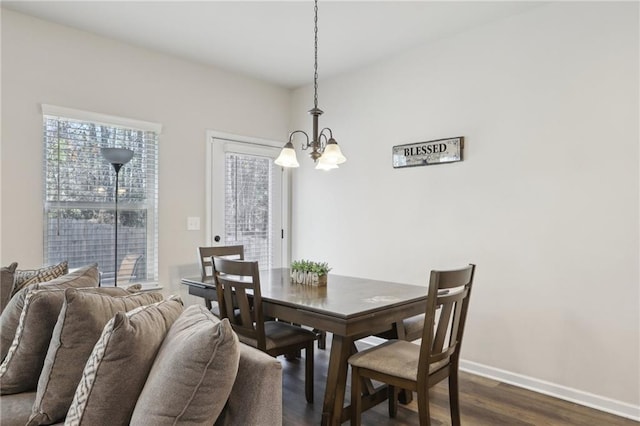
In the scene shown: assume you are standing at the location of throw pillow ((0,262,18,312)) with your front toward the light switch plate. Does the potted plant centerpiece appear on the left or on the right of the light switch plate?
right

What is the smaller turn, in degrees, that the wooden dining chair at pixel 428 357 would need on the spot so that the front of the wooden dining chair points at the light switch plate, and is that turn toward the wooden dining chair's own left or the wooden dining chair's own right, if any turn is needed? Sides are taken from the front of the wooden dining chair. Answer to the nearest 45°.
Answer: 0° — it already faces it

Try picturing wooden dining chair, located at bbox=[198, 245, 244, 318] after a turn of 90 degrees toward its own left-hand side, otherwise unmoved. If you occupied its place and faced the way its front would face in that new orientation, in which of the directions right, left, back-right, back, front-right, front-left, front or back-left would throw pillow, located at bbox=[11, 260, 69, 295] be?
back

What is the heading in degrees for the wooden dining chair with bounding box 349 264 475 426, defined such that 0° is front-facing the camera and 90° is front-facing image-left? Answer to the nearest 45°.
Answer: approximately 135°

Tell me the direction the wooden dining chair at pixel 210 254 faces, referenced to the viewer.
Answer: facing the viewer and to the right of the viewer

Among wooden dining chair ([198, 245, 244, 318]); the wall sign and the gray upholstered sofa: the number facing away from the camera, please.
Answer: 0

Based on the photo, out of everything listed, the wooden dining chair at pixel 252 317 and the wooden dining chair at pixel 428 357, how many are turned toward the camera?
0

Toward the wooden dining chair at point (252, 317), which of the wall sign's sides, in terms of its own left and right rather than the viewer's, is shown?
front

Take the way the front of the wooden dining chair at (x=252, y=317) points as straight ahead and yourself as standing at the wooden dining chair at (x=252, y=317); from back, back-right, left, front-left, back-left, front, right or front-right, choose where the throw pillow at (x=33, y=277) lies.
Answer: back-left

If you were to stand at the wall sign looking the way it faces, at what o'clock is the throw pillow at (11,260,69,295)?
The throw pillow is roughly at 12 o'clock from the wall sign.

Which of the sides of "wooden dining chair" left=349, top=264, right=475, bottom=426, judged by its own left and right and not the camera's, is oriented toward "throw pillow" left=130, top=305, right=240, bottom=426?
left

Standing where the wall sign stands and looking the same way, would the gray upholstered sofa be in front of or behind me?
in front

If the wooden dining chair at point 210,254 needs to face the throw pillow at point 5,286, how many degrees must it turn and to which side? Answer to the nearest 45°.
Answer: approximately 90° to its right

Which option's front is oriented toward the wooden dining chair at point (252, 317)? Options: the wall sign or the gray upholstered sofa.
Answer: the wall sign

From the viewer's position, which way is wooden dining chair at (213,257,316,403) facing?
facing away from the viewer and to the right of the viewer

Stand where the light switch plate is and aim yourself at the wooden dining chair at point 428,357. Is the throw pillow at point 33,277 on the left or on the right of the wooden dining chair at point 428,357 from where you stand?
right

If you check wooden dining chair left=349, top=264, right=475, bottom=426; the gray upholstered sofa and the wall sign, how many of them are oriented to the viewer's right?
0
